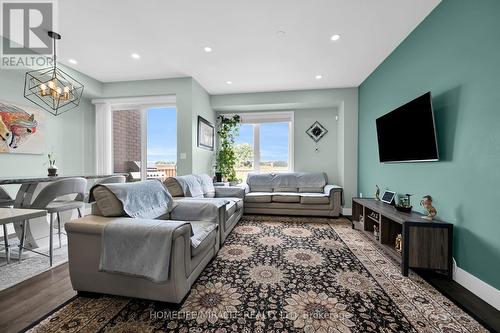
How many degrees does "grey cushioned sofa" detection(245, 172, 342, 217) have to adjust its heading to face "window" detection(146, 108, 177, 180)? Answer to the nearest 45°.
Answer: approximately 90° to its right

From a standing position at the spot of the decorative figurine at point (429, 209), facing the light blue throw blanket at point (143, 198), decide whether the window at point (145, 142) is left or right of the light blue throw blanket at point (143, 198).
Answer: right

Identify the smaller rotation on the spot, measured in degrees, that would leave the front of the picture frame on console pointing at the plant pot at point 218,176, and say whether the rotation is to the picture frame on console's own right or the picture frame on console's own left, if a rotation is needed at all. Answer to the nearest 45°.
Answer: approximately 45° to the picture frame on console's own right

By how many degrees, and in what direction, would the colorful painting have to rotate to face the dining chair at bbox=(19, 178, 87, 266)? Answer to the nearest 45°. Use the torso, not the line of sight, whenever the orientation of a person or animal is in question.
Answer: approximately 45° to its right

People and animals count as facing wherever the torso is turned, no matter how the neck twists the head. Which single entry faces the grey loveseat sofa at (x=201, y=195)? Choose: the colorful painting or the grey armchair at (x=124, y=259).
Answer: the colorful painting

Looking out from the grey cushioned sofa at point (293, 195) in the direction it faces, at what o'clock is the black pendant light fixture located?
The black pendant light fixture is roughly at 2 o'clock from the grey cushioned sofa.

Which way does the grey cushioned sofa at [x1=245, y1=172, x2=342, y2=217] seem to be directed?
toward the camera

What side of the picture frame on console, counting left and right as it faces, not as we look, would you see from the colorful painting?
front

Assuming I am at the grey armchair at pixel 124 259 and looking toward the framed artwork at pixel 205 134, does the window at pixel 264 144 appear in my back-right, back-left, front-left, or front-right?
front-right

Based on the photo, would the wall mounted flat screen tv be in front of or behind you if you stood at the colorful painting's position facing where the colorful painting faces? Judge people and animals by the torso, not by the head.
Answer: in front

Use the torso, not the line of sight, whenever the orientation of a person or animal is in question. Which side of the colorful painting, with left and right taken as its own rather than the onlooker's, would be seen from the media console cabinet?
front

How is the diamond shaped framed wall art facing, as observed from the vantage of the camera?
facing the viewer

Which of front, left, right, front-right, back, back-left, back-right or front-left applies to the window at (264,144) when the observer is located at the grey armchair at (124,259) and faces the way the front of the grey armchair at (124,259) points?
left

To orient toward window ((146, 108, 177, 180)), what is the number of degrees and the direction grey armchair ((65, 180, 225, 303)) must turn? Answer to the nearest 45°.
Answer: approximately 135° to its left

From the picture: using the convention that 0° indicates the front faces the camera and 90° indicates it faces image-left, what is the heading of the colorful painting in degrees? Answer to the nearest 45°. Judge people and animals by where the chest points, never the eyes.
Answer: approximately 315°

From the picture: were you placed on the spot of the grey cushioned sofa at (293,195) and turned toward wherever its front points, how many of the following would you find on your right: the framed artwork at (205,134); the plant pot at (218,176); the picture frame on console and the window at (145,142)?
3

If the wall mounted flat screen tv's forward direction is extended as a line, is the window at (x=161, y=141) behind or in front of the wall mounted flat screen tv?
in front
